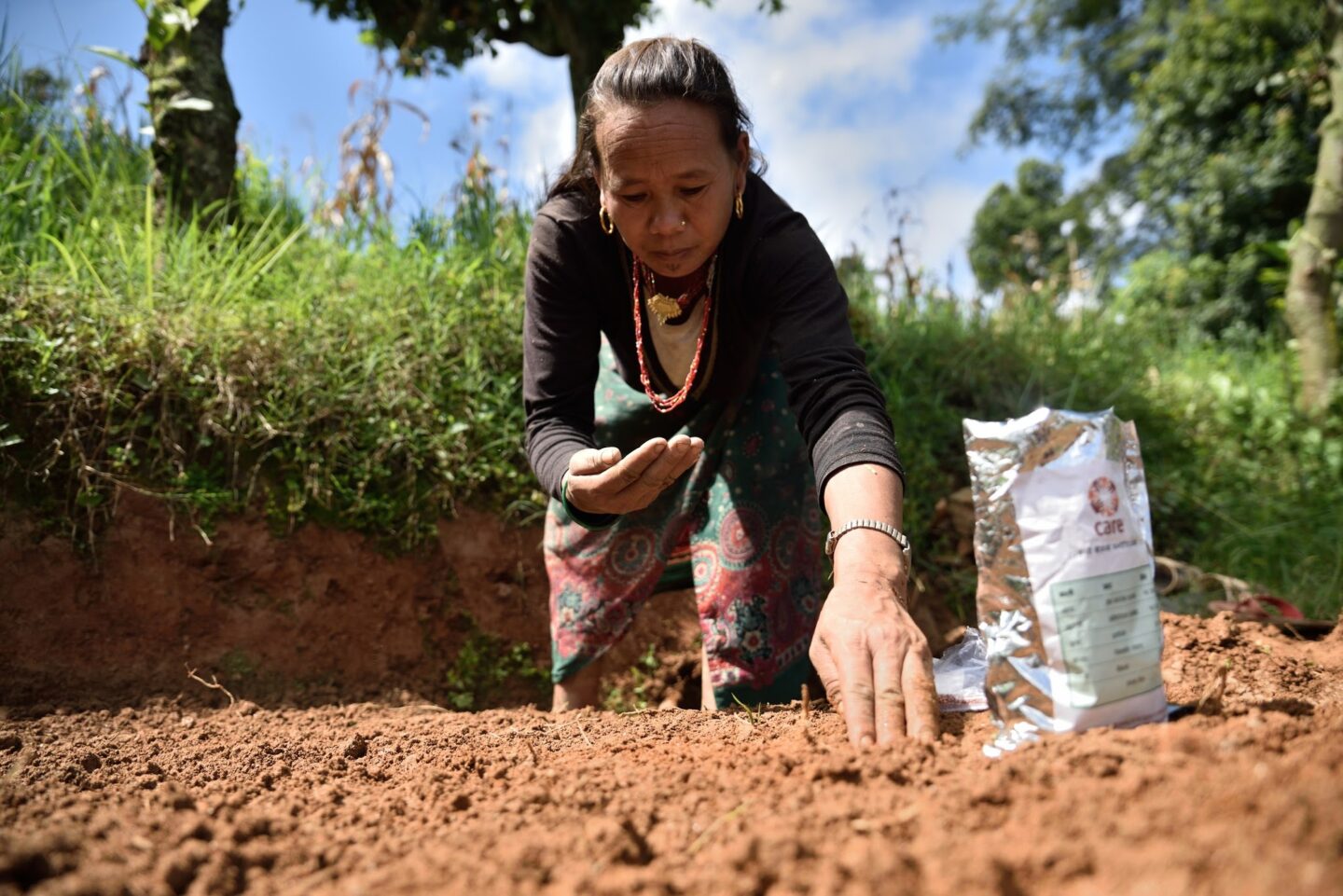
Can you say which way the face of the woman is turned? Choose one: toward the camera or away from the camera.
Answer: toward the camera

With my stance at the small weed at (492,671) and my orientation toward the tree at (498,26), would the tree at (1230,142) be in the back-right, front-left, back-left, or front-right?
front-right

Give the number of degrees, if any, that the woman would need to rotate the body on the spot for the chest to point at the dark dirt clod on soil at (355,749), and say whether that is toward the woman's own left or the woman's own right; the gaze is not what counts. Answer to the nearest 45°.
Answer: approximately 45° to the woman's own right

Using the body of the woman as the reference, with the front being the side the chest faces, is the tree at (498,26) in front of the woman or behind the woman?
behind

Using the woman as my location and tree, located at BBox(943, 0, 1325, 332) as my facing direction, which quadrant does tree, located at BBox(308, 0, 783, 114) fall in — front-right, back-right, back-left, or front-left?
front-left

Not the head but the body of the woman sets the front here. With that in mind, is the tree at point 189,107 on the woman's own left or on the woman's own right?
on the woman's own right

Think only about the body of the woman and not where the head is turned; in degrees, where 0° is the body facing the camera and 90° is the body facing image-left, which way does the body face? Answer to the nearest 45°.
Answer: approximately 0°

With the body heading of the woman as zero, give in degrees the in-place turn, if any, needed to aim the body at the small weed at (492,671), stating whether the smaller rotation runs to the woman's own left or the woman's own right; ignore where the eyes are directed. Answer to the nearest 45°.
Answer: approximately 135° to the woman's own right
